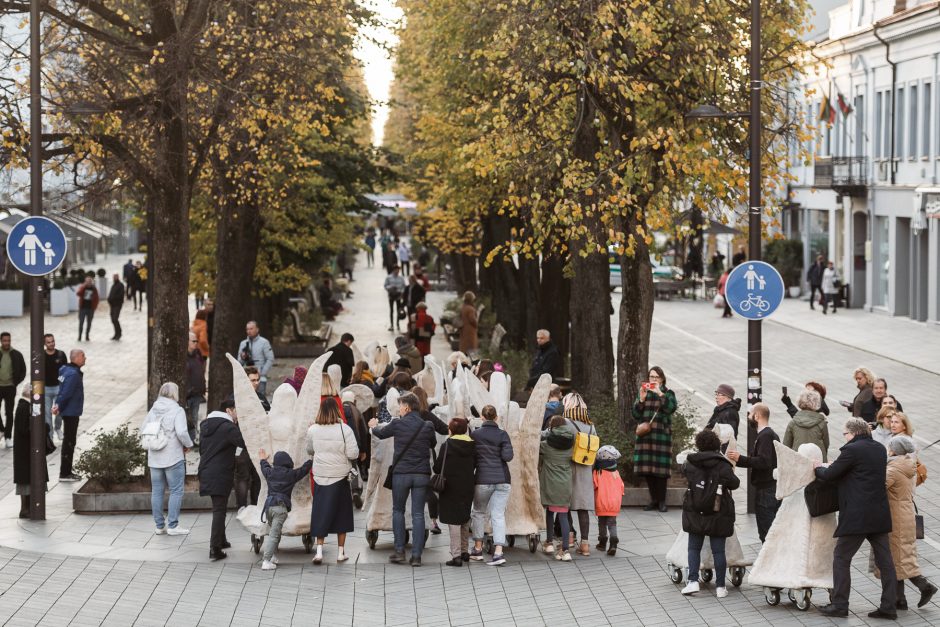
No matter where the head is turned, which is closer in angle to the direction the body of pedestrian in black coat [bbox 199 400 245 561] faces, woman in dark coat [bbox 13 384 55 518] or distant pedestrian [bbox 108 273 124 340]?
the distant pedestrian

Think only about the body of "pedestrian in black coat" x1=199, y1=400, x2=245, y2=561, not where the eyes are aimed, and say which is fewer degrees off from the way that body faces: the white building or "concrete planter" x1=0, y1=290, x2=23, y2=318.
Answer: the white building

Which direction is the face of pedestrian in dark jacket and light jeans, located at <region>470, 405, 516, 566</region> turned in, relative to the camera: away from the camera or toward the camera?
away from the camera

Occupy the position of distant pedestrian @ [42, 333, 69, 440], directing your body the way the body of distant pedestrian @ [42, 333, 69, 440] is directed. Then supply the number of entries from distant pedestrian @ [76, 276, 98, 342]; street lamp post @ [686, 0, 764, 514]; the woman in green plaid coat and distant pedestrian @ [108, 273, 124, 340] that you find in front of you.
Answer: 2

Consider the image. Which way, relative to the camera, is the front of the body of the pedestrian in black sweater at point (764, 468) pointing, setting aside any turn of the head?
to the viewer's left

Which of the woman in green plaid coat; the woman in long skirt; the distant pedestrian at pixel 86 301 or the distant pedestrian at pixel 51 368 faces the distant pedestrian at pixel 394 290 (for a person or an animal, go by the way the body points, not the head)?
the woman in long skirt

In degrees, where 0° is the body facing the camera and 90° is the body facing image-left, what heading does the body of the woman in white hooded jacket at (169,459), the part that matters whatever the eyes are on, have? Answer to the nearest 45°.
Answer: approximately 225°

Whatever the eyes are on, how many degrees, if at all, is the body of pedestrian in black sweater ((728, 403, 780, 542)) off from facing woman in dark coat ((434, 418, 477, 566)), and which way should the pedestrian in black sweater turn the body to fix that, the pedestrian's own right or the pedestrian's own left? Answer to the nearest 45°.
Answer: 0° — they already face them

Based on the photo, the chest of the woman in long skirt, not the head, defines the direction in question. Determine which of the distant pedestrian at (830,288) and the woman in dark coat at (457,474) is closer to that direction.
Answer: the distant pedestrian

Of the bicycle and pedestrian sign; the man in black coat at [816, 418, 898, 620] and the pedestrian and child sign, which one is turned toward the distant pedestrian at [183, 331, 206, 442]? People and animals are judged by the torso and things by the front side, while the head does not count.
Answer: the man in black coat

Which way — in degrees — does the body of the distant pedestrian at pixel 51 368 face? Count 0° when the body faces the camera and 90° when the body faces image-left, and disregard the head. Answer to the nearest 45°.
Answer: approximately 315°

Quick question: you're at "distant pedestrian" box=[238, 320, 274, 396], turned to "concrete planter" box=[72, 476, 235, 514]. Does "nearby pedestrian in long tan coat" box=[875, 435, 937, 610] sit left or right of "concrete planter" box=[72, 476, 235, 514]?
left

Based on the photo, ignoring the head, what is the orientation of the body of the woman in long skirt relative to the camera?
away from the camera
